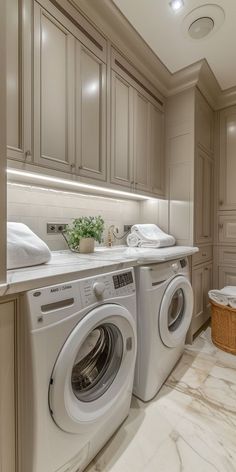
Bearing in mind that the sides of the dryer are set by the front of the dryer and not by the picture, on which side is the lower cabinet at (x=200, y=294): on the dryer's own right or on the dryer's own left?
on the dryer's own left

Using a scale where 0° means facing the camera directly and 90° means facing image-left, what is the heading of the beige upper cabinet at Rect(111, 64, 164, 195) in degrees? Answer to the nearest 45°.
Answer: approximately 315°

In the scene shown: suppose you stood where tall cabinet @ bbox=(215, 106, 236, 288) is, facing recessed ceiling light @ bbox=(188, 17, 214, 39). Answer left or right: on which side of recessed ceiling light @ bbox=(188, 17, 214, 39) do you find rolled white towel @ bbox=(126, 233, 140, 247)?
right
